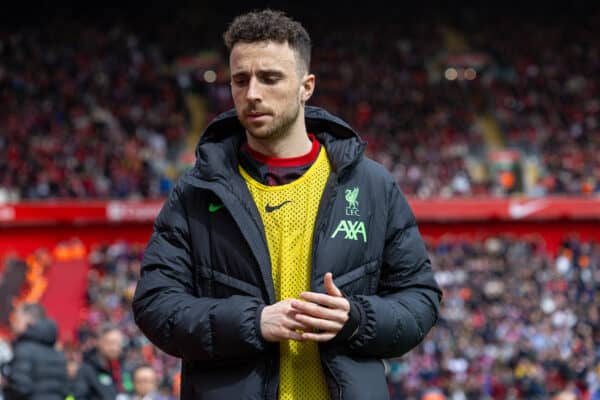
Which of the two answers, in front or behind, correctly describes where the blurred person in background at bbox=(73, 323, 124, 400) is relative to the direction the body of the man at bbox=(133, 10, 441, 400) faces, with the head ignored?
behind

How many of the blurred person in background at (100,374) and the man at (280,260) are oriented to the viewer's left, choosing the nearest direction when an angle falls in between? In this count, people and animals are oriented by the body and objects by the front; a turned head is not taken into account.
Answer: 0

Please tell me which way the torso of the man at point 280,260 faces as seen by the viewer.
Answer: toward the camera

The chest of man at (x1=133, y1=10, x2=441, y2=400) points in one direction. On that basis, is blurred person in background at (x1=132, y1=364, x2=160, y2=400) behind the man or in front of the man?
behind

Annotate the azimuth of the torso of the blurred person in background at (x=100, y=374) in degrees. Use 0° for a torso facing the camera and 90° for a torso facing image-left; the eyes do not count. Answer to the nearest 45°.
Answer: approximately 315°
